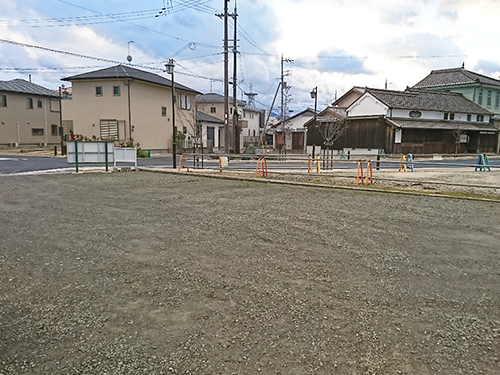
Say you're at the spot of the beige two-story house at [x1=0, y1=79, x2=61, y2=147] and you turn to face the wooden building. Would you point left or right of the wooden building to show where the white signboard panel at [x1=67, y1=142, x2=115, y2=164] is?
right

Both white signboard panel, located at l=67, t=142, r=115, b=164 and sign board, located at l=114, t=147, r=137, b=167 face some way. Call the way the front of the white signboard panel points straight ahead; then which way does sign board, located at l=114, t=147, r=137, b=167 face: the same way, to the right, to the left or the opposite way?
the same way

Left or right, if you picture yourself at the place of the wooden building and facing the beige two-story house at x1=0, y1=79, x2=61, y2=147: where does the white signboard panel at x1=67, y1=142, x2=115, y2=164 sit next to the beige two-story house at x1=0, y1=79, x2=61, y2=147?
left
